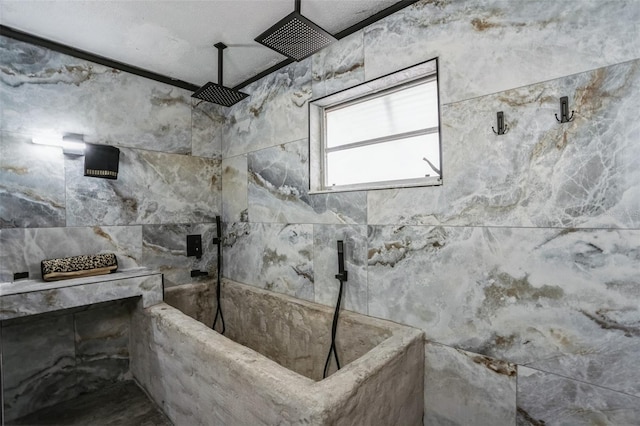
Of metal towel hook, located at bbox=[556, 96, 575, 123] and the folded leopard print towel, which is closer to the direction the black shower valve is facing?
the metal towel hook

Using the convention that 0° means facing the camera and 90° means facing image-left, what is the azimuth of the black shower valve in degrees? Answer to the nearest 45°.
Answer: approximately 315°

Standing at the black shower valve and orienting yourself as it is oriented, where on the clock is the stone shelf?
The stone shelf is roughly at 3 o'clock from the black shower valve.

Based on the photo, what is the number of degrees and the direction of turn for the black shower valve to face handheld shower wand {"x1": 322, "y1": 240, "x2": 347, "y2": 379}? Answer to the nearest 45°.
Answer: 0° — it already faces it

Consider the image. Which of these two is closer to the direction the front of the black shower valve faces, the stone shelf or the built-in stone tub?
the built-in stone tub

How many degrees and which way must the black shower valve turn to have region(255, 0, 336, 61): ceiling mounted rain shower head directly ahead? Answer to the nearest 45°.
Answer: approximately 45° to its right

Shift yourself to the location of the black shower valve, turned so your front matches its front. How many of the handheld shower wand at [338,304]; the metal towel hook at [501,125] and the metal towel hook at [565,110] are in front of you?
3

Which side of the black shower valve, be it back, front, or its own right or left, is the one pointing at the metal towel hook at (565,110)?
front

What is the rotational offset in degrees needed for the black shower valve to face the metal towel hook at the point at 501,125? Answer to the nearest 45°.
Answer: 0° — it already faces it

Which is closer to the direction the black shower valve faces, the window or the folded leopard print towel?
the window

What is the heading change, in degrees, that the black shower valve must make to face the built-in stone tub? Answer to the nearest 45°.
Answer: approximately 45° to its right
